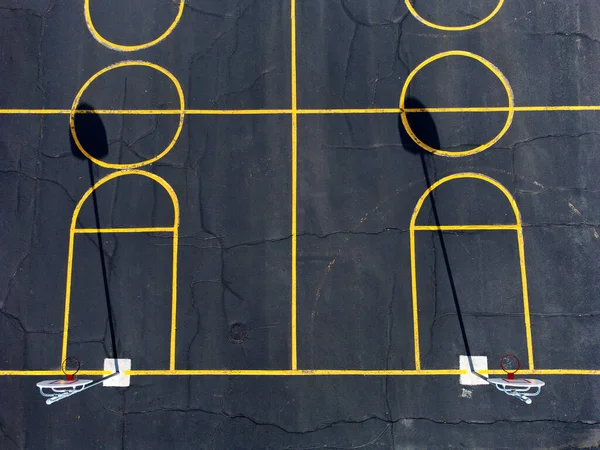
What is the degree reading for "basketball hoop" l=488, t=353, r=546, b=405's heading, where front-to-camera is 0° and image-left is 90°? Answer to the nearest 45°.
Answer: approximately 180°

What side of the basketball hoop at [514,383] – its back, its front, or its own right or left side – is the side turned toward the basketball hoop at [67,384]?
left
